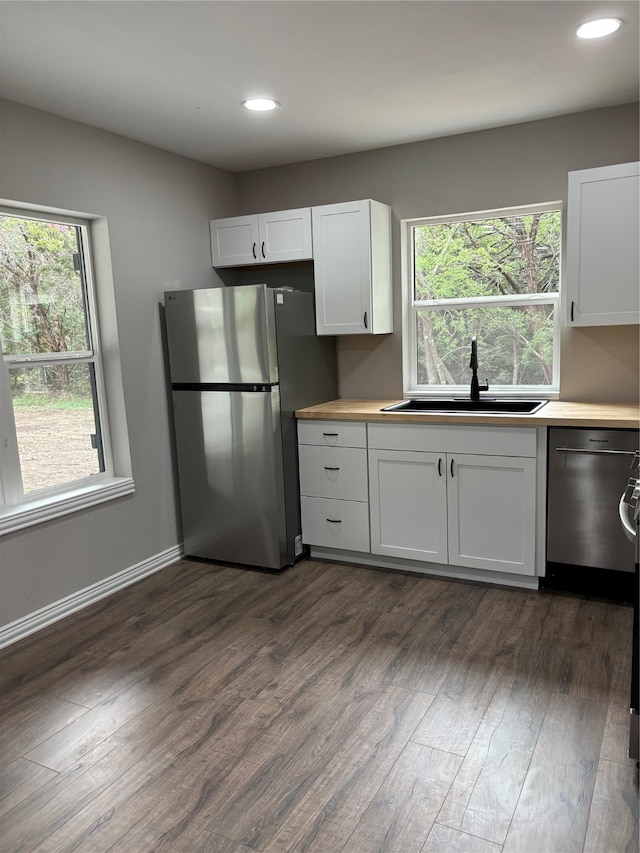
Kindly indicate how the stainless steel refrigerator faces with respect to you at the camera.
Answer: facing the viewer and to the left of the viewer

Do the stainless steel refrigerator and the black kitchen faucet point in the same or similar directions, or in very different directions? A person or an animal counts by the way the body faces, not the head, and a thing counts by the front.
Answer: same or similar directions

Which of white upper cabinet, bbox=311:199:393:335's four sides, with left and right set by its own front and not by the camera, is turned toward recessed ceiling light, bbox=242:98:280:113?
front

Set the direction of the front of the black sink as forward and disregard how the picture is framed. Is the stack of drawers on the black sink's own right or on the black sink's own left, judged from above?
on the black sink's own right

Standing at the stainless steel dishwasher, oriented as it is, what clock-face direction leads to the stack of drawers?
The stack of drawers is roughly at 3 o'clock from the stainless steel dishwasher.

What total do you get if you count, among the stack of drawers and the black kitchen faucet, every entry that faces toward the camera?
2

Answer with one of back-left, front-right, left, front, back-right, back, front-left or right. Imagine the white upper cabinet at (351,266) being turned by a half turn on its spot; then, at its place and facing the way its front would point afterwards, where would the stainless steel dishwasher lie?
right

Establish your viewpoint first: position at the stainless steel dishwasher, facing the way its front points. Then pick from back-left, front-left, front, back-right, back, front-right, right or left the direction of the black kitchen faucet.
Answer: back-right

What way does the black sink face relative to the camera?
toward the camera

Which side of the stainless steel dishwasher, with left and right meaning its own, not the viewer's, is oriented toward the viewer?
front

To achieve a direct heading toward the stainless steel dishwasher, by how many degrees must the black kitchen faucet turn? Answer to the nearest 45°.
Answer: approximately 45° to its left

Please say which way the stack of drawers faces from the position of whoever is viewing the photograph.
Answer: facing the viewer

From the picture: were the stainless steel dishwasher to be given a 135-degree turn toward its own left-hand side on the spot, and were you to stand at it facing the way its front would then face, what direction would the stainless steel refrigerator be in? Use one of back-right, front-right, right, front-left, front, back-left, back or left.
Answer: back-left

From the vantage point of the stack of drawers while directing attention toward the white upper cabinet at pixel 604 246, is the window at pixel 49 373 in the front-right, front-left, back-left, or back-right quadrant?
back-right
